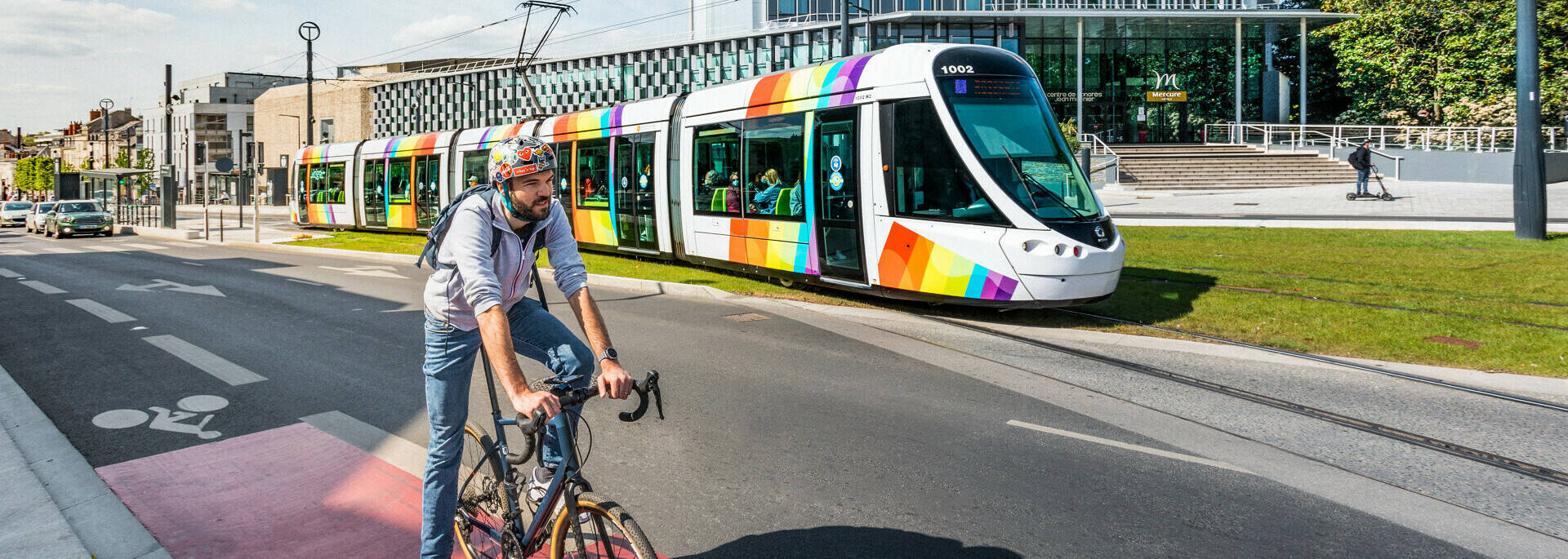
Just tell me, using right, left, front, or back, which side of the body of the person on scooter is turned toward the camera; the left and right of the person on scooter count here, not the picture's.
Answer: right

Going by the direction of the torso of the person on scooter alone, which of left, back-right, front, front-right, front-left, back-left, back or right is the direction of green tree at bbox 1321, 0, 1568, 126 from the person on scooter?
left

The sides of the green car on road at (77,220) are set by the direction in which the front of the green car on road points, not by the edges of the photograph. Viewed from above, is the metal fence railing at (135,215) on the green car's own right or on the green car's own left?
on the green car's own left

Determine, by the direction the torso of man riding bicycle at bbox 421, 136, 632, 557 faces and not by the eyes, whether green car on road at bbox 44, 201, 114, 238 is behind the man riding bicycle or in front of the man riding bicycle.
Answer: behind

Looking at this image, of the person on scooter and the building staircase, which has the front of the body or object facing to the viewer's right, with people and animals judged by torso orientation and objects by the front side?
the person on scooter

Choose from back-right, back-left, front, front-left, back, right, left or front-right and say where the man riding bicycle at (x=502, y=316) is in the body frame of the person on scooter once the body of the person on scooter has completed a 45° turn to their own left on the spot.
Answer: back-right

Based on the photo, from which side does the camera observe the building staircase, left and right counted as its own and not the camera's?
front

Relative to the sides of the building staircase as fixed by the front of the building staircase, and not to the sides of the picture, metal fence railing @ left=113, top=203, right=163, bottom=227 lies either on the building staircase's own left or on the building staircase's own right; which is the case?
on the building staircase's own right

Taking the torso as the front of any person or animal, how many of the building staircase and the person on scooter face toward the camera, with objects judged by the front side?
1

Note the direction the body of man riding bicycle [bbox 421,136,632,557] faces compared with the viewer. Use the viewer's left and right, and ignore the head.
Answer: facing the viewer and to the right of the viewer

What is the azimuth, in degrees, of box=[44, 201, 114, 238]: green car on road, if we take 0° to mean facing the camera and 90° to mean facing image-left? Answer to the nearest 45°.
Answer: approximately 315°
